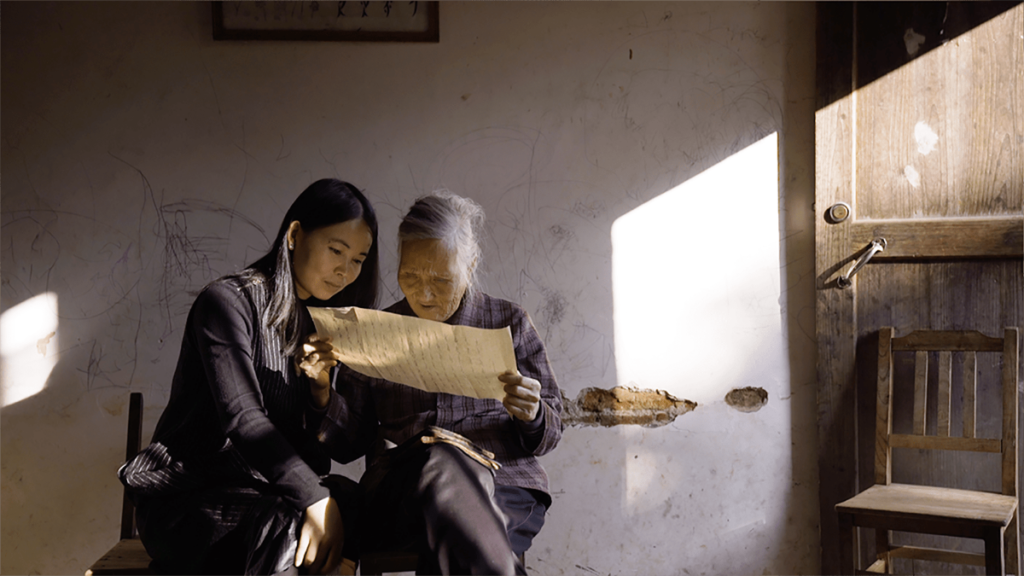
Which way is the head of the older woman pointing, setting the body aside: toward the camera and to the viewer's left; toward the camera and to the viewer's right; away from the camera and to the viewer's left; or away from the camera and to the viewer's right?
toward the camera and to the viewer's left

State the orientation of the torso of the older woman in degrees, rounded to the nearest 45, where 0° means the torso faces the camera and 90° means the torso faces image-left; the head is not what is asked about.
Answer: approximately 45°

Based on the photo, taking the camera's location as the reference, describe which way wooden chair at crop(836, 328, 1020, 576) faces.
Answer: facing the viewer and to the left of the viewer

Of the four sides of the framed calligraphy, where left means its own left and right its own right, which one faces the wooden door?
left

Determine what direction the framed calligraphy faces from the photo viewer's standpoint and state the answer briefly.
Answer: facing the viewer

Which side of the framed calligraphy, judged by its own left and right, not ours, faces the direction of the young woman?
front

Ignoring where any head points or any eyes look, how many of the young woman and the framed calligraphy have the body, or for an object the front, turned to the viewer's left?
0

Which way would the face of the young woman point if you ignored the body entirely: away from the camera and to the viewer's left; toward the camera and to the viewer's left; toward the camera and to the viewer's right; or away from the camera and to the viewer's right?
toward the camera and to the viewer's right
